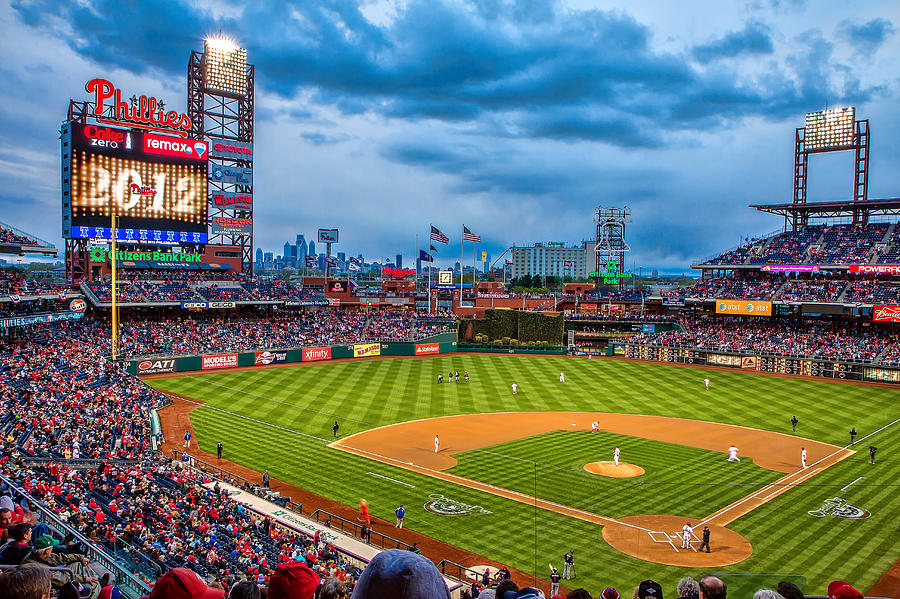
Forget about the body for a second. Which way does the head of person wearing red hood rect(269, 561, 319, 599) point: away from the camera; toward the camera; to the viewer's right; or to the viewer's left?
away from the camera

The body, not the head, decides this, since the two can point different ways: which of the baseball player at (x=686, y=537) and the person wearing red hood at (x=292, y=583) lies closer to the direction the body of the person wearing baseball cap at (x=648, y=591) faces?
the baseball player

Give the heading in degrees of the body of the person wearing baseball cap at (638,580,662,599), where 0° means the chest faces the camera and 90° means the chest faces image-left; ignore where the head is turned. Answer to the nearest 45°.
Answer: approximately 180°

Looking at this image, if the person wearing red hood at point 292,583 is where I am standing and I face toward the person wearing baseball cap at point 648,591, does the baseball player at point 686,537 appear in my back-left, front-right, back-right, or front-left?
front-left

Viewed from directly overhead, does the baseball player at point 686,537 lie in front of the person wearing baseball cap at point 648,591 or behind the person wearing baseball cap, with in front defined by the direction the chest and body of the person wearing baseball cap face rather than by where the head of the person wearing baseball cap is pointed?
in front

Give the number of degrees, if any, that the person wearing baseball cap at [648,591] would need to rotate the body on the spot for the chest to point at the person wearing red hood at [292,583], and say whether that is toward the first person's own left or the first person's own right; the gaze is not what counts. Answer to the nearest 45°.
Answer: approximately 135° to the first person's own left
